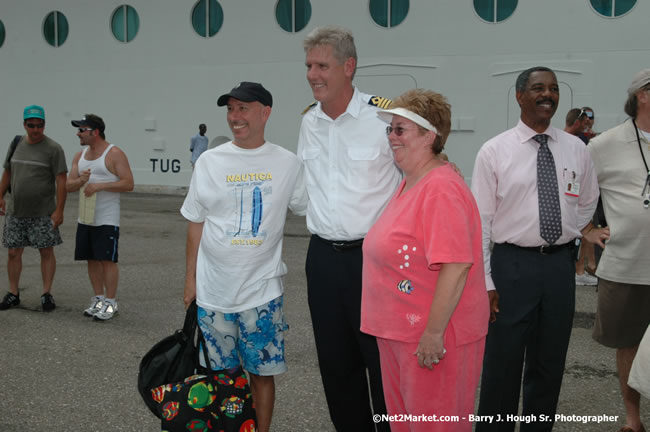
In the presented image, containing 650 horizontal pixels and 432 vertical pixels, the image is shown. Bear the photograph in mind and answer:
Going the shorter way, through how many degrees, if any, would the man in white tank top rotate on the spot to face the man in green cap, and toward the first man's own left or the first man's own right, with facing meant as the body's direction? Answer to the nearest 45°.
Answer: approximately 90° to the first man's own right

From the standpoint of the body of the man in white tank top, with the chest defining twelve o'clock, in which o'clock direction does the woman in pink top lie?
The woman in pink top is roughly at 10 o'clock from the man in white tank top.

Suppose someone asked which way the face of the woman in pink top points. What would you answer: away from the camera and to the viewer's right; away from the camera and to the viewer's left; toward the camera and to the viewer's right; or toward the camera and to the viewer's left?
toward the camera and to the viewer's left

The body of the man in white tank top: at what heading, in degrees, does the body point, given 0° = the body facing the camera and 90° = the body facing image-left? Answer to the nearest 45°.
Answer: approximately 45°

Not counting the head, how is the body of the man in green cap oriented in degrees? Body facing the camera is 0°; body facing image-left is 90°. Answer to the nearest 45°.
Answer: approximately 0°

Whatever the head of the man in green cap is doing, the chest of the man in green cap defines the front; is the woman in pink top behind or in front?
in front

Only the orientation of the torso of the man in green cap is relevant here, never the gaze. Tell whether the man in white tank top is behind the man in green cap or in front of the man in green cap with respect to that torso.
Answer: in front

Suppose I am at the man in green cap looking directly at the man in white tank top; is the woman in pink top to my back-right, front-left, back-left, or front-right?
front-right

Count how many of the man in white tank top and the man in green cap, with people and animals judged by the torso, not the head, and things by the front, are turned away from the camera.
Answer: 0
